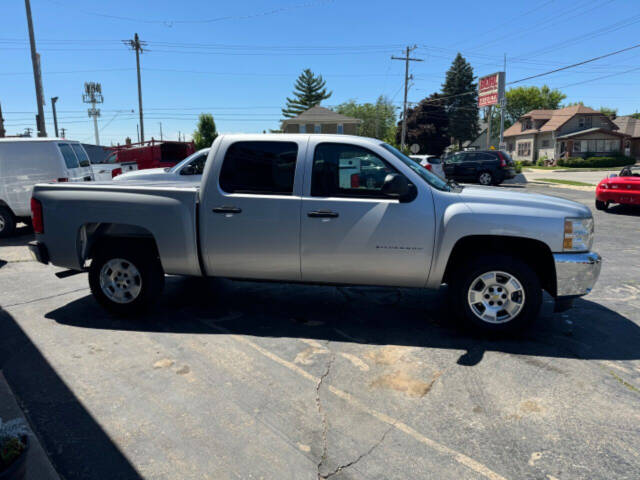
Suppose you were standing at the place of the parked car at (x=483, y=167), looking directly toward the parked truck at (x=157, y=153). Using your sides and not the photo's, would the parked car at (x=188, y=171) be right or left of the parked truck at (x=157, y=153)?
left

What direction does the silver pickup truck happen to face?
to the viewer's right

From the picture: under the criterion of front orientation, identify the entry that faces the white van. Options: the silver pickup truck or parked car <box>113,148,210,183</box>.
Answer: the parked car

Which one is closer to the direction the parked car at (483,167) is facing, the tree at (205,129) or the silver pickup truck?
the tree

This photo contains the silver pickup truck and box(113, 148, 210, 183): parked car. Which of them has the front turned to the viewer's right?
the silver pickup truck

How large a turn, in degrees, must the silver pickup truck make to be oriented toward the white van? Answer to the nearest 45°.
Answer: approximately 135° to its left

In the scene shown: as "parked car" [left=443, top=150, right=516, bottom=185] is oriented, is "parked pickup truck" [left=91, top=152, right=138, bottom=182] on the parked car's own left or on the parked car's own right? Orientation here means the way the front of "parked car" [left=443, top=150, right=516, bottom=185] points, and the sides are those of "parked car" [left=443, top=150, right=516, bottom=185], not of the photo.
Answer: on the parked car's own left

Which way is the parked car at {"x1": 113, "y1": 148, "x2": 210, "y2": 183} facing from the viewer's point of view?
to the viewer's left

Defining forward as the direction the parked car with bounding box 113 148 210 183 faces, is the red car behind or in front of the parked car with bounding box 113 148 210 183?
behind

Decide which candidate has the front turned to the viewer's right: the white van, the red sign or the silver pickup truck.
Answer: the silver pickup truck
